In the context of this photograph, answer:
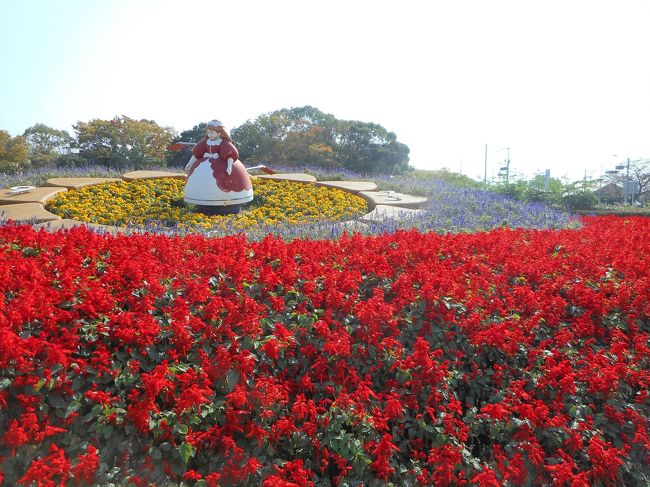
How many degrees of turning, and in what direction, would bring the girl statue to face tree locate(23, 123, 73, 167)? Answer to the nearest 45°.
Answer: approximately 90° to its right

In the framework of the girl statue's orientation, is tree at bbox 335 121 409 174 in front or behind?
behind

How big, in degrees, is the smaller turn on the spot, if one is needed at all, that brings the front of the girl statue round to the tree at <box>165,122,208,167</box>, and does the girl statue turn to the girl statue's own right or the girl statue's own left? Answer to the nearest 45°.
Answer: approximately 135° to the girl statue's own right

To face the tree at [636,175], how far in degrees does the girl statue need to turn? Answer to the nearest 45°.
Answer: approximately 180°

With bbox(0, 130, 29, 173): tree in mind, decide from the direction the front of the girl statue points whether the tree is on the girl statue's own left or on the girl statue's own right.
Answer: on the girl statue's own right

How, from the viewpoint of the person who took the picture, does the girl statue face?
facing the viewer and to the left of the viewer

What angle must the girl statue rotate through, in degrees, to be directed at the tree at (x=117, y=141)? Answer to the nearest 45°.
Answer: approximately 135° to its right
